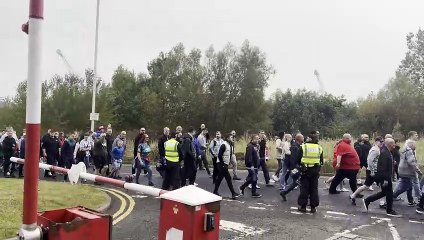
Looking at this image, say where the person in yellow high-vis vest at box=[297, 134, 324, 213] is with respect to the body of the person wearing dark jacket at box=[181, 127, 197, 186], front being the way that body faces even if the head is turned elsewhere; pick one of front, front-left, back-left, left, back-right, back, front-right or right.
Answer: front-right

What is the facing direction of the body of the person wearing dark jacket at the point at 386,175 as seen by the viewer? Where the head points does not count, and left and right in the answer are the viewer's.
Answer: facing to the right of the viewer

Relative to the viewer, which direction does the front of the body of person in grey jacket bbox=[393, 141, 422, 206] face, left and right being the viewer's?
facing to the right of the viewer

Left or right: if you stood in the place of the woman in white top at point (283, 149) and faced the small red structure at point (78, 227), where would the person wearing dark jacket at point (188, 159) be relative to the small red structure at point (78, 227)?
right

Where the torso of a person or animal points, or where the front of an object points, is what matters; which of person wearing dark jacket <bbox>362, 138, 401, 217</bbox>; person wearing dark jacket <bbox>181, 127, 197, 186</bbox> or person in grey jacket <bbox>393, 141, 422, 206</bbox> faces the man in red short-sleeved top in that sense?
person wearing dark jacket <bbox>181, 127, 197, 186</bbox>
